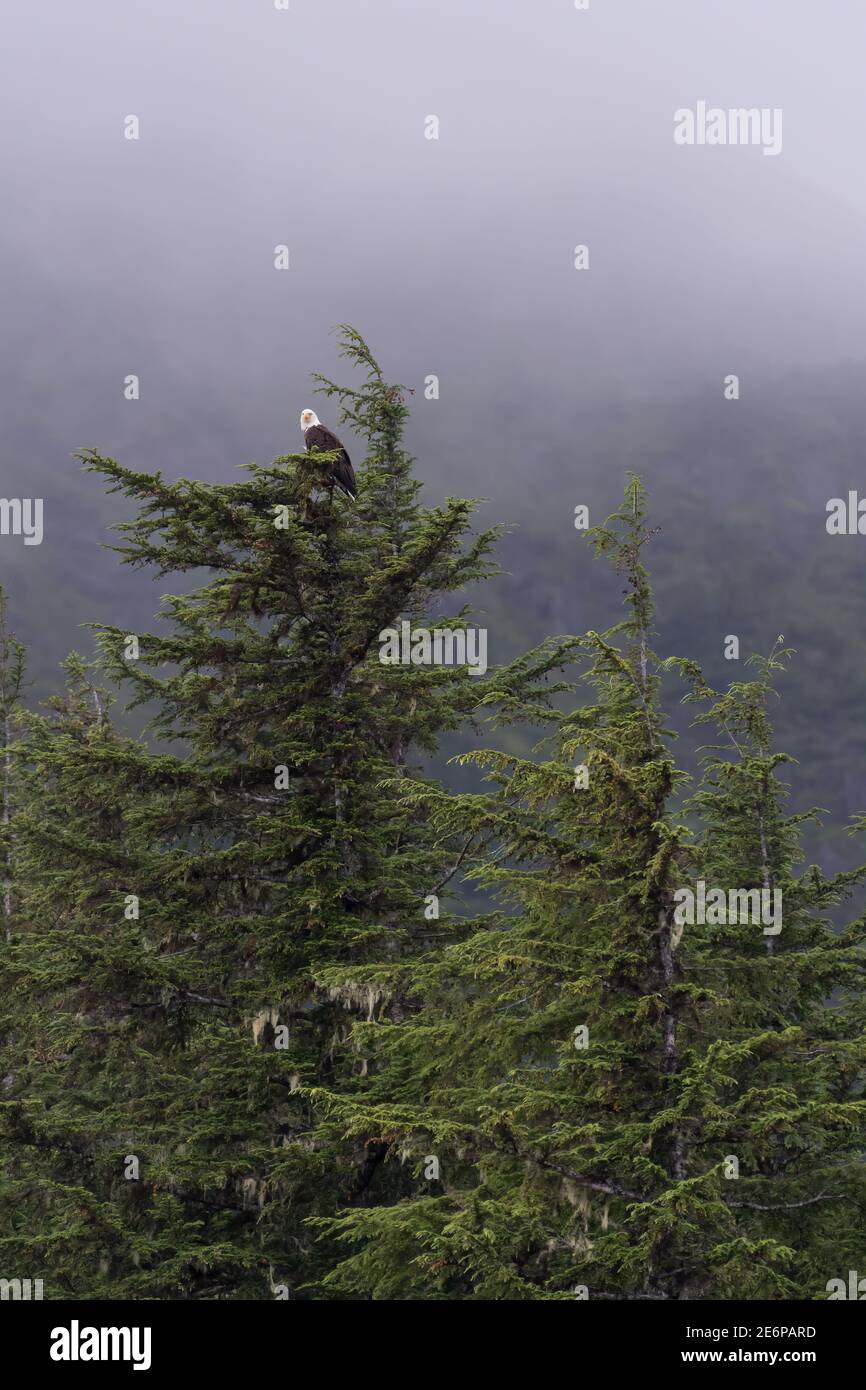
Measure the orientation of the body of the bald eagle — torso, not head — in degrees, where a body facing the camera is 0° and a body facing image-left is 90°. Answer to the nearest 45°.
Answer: approximately 45°

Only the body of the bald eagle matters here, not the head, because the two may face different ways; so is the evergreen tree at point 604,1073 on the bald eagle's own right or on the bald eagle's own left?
on the bald eagle's own left
